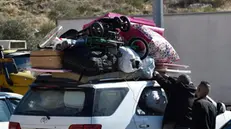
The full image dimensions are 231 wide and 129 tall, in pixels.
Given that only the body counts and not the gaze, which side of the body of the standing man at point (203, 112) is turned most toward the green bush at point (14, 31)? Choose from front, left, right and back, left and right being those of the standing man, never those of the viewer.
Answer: front

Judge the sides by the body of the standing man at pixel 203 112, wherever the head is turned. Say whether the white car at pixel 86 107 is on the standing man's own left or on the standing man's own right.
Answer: on the standing man's own left

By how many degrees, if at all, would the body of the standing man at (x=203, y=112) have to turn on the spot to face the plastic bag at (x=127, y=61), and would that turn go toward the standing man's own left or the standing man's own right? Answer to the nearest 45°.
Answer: approximately 45° to the standing man's own left

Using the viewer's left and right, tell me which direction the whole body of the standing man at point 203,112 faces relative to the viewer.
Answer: facing away from the viewer and to the left of the viewer

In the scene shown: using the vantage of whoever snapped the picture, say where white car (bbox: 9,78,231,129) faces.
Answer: facing away from the viewer and to the right of the viewer

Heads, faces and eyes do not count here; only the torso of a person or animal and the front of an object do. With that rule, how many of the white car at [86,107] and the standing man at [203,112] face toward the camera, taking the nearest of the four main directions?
0
